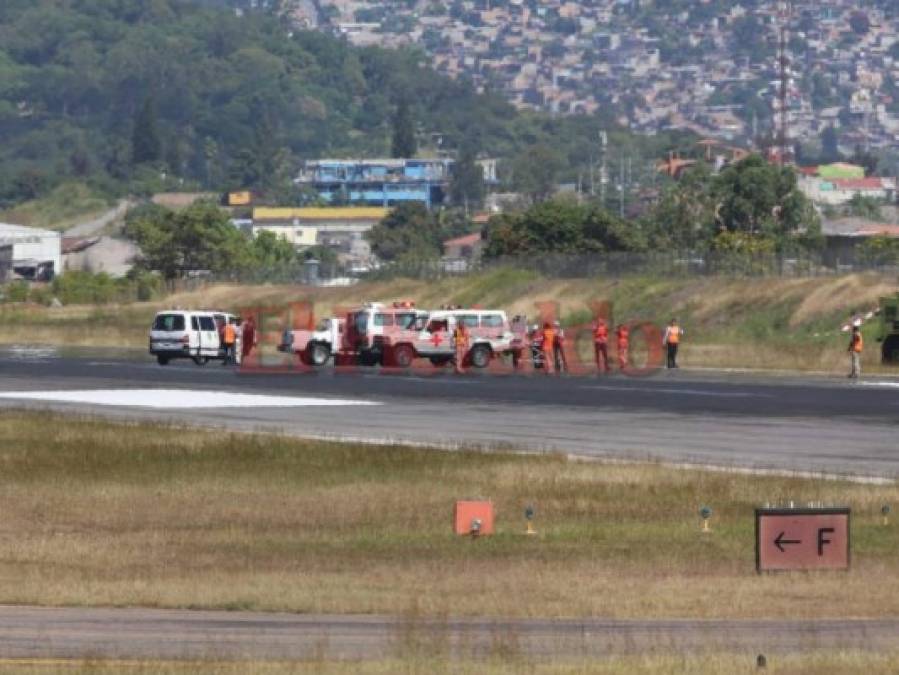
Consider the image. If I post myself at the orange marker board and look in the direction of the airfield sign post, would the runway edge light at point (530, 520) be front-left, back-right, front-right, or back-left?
front-left

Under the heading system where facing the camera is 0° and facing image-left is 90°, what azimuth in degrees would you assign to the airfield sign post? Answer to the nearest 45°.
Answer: approximately 0°

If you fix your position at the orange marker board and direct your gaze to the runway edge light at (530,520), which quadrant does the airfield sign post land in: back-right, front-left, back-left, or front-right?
front-right

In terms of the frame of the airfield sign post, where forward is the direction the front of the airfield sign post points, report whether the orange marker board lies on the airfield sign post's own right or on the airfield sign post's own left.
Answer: on the airfield sign post's own right
